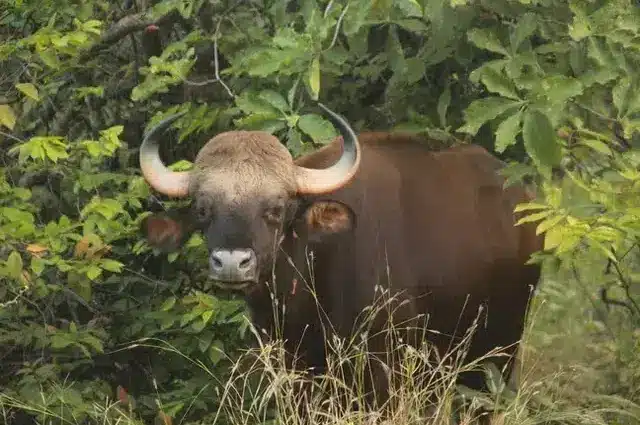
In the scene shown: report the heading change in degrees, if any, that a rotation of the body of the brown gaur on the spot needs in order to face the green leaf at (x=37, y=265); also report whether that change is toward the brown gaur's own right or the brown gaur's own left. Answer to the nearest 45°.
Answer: approximately 45° to the brown gaur's own right

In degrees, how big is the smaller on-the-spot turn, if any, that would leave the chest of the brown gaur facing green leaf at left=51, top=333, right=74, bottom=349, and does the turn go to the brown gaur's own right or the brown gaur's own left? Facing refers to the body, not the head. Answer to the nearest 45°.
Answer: approximately 45° to the brown gaur's own right

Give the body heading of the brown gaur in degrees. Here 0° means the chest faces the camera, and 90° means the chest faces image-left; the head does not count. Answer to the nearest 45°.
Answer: approximately 45°
